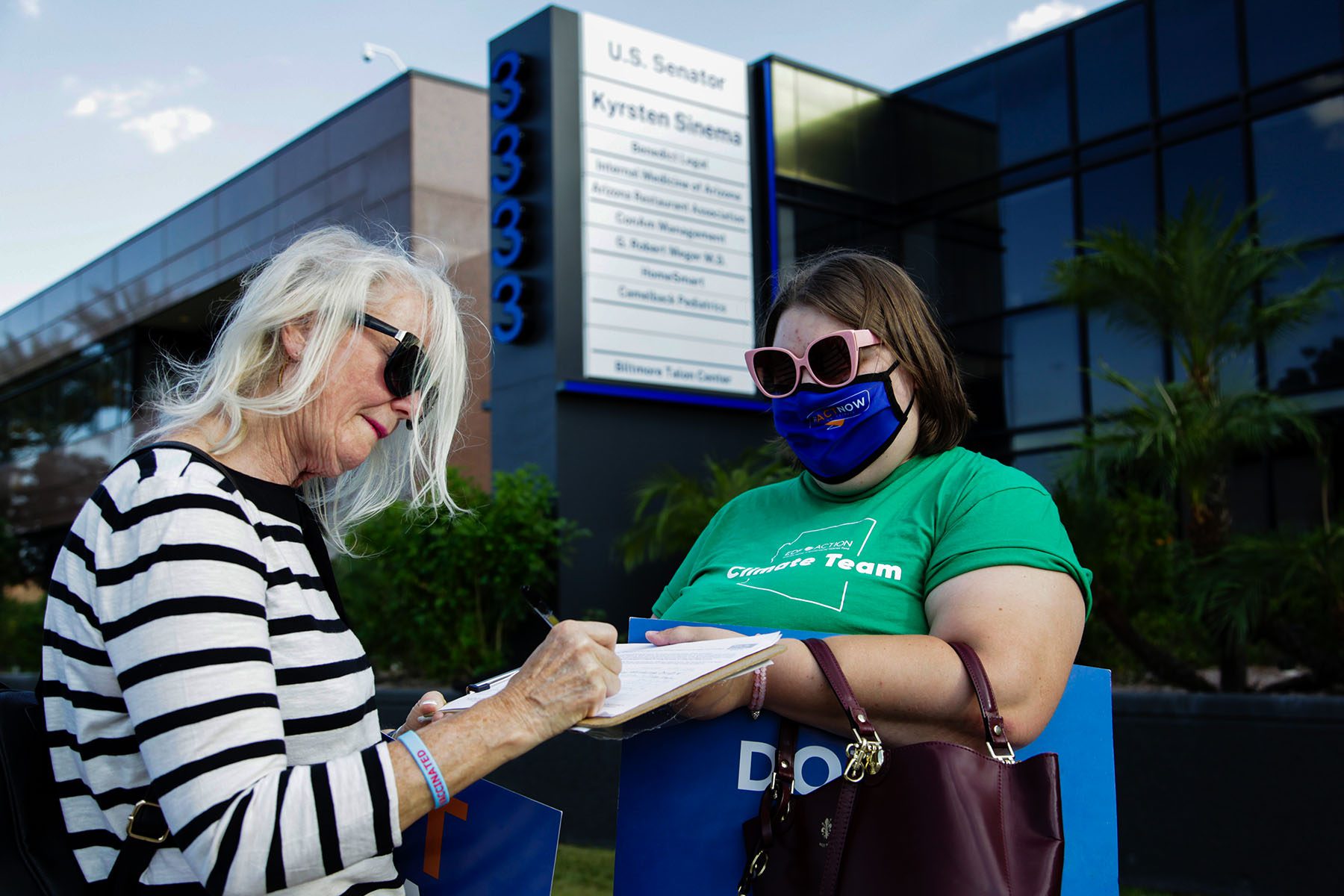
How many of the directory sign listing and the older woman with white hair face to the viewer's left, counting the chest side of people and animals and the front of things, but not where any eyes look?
0

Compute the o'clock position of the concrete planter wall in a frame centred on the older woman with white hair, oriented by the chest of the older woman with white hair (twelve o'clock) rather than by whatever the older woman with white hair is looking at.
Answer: The concrete planter wall is roughly at 11 o'clock from the older woman with white hair.

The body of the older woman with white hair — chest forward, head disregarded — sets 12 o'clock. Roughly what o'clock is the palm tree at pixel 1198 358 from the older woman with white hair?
The palm tree is roughly at 11 o'clock from the older woman with white hair.

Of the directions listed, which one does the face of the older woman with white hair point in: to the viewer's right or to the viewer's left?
to the viewer's right

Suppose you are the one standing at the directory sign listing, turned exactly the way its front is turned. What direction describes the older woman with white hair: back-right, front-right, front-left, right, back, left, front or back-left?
front-right

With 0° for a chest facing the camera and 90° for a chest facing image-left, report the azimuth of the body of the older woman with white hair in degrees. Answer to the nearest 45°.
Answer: approximately 270°

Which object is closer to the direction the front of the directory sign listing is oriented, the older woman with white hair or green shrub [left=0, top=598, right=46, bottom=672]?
the older woman with white hair

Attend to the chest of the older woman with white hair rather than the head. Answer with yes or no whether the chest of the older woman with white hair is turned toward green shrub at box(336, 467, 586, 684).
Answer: no

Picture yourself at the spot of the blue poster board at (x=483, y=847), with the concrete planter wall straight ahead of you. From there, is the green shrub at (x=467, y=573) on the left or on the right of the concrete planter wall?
left

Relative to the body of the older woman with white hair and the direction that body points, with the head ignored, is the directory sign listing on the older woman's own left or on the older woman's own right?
on the older woman's own left

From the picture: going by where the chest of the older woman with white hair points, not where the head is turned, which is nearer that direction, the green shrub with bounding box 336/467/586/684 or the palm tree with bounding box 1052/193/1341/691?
the palm tree

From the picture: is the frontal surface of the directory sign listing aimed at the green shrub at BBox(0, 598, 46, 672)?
no

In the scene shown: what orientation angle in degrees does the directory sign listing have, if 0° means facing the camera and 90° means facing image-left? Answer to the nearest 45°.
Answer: approximately 315°

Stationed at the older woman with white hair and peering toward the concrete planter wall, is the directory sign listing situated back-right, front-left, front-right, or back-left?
front-left

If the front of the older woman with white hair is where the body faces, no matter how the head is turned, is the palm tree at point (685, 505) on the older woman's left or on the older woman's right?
on the older woman's left

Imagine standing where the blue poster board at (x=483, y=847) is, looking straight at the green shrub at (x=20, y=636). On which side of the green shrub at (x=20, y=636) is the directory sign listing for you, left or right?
right
